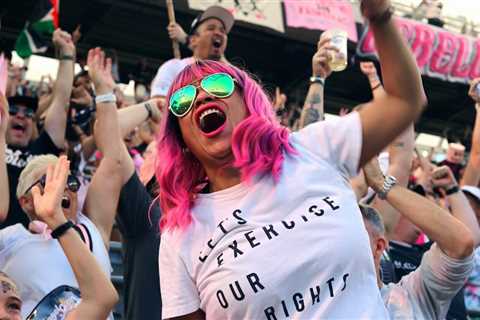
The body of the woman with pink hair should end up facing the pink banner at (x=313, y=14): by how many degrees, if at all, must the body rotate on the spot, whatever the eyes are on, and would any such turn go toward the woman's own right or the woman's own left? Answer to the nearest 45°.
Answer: approximately 180°

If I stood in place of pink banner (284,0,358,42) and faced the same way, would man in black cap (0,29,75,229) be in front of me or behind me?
in front

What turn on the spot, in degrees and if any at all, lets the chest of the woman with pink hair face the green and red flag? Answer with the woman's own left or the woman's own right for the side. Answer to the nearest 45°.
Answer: approximately 135° to the woman's own right

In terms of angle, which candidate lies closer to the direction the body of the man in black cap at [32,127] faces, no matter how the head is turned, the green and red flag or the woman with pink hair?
the woman with pink hair

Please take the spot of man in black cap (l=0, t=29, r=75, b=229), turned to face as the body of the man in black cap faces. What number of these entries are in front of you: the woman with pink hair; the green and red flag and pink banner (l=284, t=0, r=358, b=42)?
1

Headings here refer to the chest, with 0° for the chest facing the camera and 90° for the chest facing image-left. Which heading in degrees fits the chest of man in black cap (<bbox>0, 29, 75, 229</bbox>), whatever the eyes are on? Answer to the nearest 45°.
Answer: approximately 0°

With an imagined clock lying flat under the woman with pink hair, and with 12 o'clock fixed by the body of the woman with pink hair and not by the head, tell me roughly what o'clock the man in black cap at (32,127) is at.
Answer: The man in black cap is roughly at 5 o'clock from the woman with pink hair.

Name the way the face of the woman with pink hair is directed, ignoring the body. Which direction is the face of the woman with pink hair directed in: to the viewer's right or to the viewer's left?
to the viewer's left
